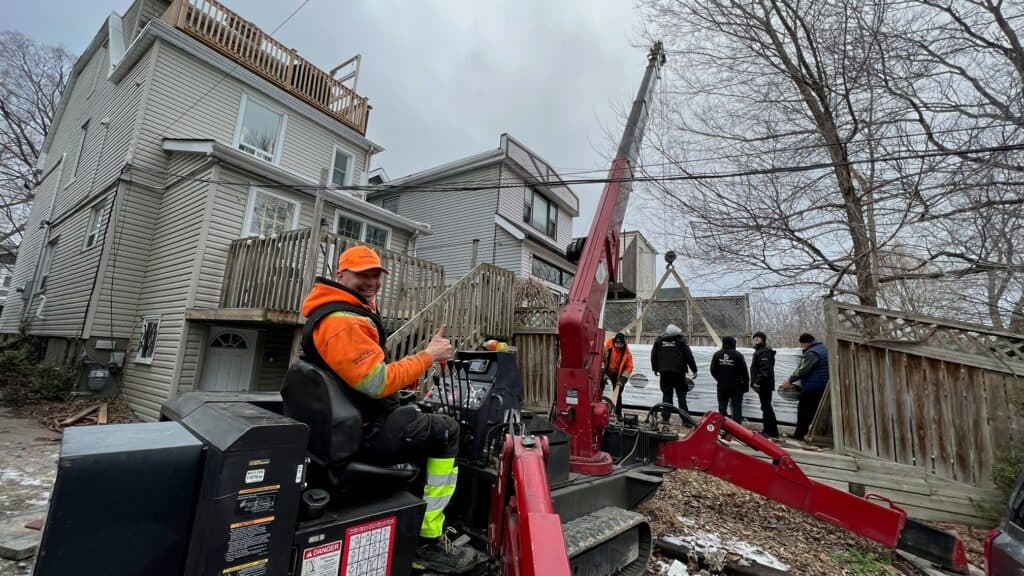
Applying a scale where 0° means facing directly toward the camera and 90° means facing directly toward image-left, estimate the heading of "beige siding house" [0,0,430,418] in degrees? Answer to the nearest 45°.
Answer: approximately 315°

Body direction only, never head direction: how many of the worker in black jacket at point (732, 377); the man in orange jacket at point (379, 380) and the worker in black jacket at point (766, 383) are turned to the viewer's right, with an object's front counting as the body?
1

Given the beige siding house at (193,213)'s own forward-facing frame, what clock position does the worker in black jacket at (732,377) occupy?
The worker in black jacket is roughly at 12 o'clock from the beige siding house.

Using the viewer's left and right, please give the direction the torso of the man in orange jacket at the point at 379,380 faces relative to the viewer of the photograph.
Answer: facing to the right of the viewer

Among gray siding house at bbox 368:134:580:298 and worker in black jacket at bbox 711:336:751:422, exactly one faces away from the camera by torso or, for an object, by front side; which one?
the worker in black jacket

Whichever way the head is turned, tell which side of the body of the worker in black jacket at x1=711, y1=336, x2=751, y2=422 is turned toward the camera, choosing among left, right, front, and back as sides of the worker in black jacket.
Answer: back

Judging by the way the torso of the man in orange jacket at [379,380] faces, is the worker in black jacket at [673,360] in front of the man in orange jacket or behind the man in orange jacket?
in front

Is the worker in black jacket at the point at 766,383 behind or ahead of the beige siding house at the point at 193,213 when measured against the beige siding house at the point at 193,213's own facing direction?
ahead

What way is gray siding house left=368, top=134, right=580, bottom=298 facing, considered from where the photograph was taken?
facing the viewer and to the right of the viewer
